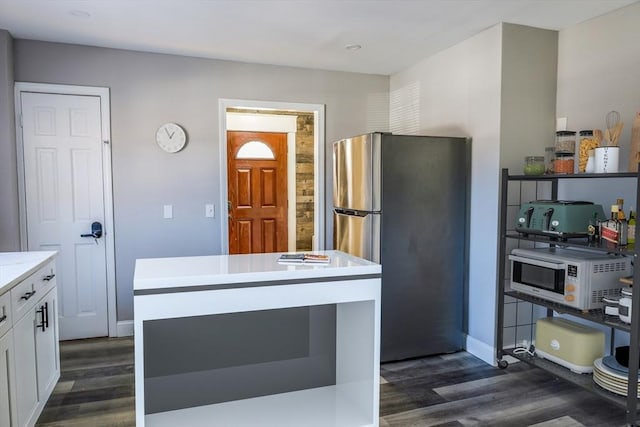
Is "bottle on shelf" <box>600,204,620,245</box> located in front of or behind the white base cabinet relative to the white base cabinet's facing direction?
in front

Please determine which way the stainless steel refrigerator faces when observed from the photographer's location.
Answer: facing the viewer and to the left of the viewer

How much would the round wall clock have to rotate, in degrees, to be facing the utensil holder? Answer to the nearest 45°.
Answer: approximately 45° to its left

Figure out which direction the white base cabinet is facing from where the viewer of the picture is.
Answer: facing the viewer and to the right of the viewer

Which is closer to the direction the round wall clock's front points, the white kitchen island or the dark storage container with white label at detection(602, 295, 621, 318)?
the white kitchen island

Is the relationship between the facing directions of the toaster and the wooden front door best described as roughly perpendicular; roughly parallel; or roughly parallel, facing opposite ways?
roughly perpendicular

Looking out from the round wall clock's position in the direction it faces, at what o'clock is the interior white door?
The interior white door is roughly at 3 o'clock from the round wall clock.

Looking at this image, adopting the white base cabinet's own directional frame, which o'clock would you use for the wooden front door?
The wooden front door is roughly at 9 o'clock from the white base cabinet.

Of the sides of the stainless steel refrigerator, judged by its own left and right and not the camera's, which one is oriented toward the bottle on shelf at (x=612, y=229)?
left

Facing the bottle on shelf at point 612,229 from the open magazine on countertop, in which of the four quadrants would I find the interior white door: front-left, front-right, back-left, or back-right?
back-left

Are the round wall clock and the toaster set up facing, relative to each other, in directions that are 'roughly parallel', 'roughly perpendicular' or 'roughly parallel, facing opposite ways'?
roughly perpendicular

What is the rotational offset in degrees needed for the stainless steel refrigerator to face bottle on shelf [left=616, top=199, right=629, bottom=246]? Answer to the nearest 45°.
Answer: approximately 90° to its left

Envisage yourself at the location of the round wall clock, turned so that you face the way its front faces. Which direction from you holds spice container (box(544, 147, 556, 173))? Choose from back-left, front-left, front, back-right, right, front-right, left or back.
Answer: front-left

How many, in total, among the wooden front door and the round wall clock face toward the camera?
2
